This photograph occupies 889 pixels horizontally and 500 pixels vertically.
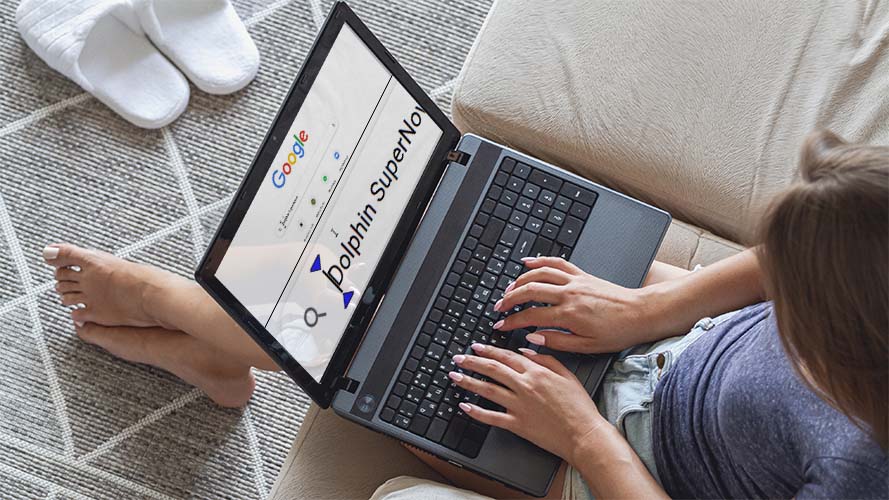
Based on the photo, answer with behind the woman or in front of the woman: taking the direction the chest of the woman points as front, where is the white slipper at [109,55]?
in front

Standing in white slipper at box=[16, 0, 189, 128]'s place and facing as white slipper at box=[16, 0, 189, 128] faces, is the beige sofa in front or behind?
behind

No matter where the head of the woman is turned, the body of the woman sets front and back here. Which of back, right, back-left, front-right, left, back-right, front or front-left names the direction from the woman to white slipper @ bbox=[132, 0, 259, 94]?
front-right

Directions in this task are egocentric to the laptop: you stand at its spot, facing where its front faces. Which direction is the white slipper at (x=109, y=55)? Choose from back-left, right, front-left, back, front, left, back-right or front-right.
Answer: back

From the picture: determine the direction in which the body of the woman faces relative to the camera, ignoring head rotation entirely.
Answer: to the viewer's left

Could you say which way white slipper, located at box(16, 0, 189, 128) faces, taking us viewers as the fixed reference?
facing away from the viewer and to the left of the viewer

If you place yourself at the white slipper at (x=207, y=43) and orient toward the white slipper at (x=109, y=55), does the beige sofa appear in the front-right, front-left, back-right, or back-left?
back-left

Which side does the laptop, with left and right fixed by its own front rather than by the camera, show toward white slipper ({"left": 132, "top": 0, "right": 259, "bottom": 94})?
back
